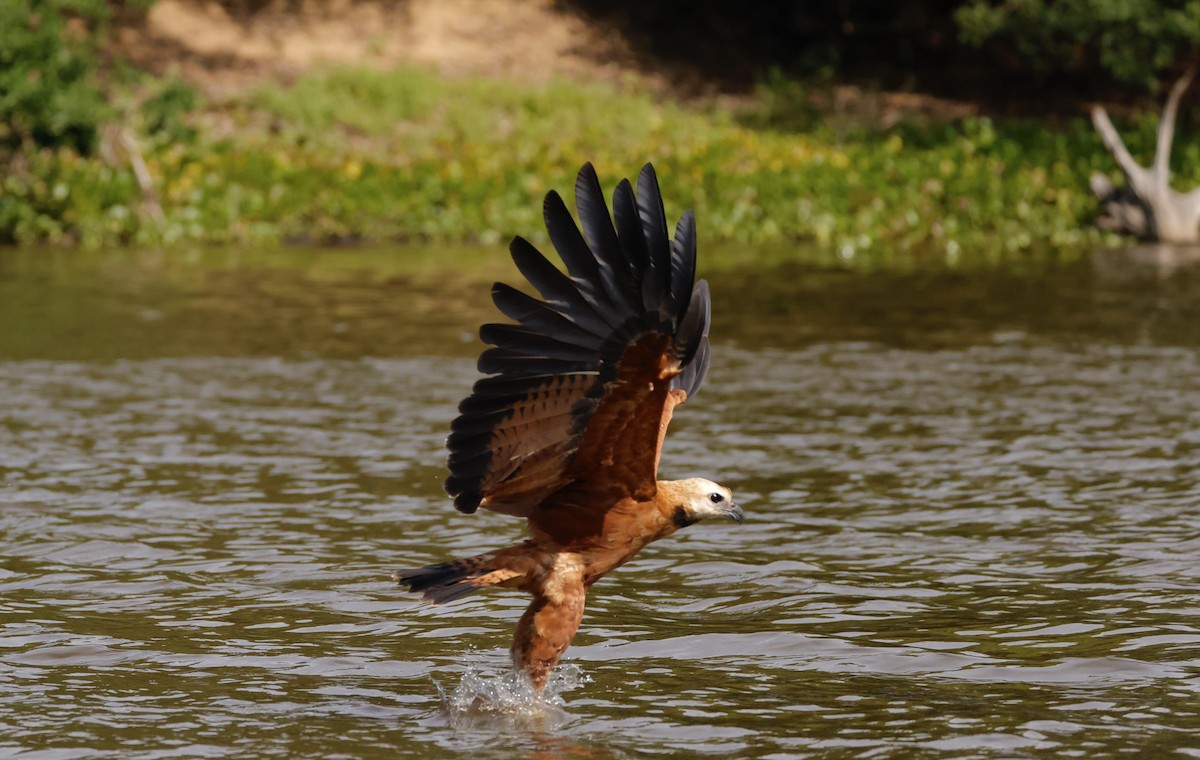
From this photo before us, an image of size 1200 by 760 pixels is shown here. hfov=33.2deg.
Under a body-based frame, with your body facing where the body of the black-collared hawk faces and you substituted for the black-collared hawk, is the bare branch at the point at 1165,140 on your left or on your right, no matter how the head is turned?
on your left

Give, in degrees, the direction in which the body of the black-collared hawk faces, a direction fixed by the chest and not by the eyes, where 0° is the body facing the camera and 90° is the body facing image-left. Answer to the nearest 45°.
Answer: approximately 270°

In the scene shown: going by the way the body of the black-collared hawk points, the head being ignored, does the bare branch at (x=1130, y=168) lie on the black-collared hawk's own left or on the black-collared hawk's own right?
on the black-collared hawk's own left
